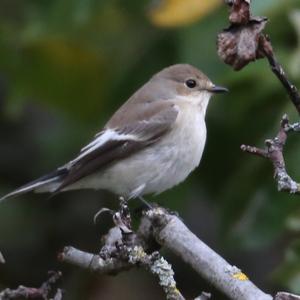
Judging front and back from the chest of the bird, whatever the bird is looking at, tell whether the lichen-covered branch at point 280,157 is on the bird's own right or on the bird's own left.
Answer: on the bird's own right

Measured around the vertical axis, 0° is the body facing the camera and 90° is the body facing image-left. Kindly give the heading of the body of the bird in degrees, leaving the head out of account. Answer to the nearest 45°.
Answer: approximately 270°
